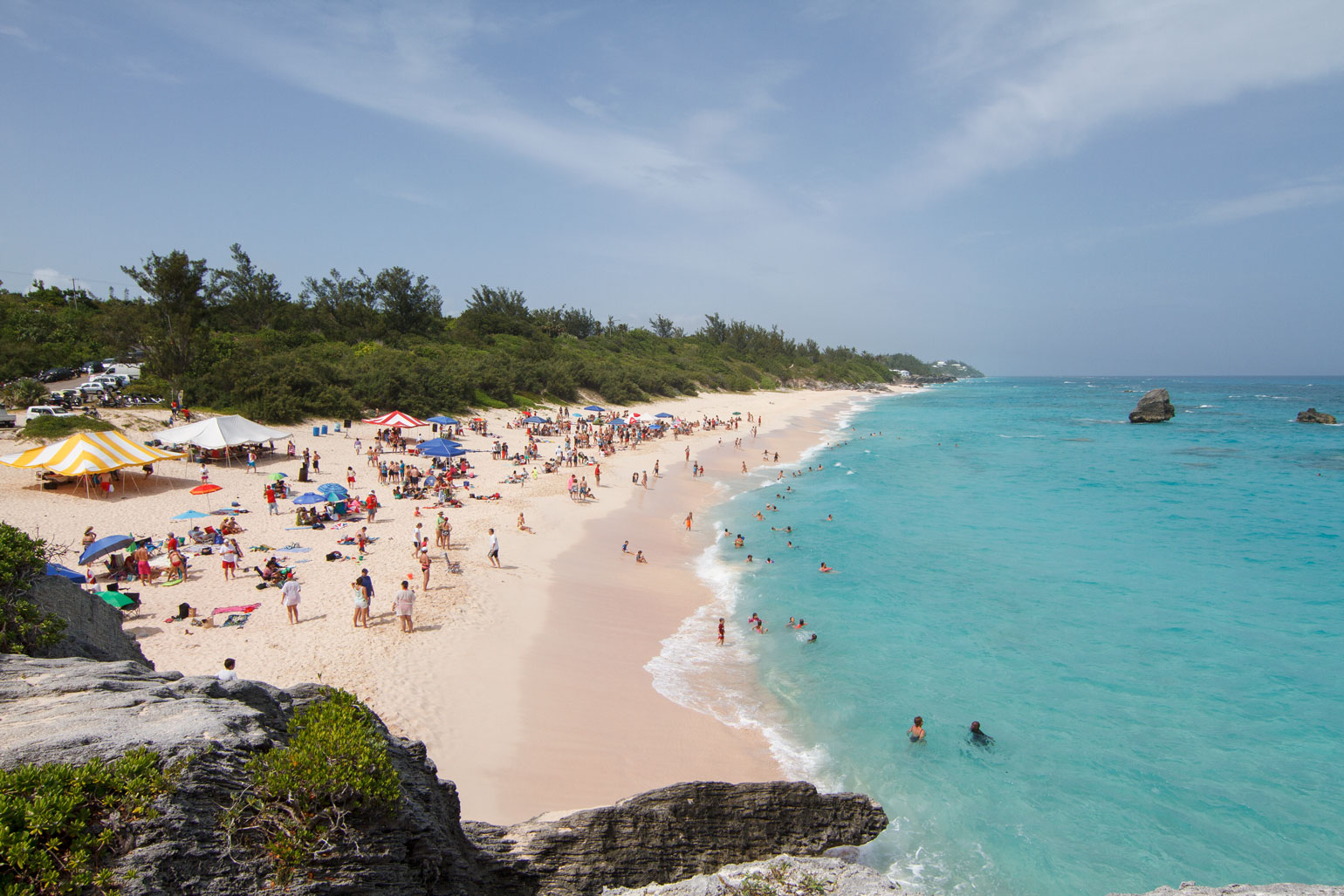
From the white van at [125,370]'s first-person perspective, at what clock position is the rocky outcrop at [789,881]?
The rocky outcrop is roughly at 9 o'clock from the white van.

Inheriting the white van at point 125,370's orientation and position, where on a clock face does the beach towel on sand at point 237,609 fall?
The beach towel on sand is roughly at 9 o'clock from the white van.

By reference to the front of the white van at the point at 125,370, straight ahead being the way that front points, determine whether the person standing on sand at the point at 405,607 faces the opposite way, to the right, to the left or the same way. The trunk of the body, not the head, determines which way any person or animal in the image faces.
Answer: to the right

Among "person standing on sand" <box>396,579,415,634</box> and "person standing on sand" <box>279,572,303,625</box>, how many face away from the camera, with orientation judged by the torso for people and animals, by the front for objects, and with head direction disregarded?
2

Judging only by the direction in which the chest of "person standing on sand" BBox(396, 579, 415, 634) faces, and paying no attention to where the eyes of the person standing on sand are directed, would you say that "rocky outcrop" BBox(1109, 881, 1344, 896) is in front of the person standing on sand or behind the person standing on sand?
behind

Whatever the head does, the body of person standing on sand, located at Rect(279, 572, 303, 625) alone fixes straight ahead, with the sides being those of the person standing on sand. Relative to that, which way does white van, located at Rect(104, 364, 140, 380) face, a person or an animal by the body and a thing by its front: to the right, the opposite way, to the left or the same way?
to the left

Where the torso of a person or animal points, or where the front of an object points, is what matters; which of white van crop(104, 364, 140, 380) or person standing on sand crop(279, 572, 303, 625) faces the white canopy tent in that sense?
the person standing on sand

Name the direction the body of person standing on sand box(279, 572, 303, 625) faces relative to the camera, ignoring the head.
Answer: away from the camera

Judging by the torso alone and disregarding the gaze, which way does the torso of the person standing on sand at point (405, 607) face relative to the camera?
away from the camera

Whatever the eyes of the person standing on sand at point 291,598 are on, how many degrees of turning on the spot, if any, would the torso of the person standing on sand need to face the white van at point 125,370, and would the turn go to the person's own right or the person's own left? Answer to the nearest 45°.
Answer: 0° — they already face it

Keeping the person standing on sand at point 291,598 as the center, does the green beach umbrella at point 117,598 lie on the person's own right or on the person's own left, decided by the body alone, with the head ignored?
on the person's own left

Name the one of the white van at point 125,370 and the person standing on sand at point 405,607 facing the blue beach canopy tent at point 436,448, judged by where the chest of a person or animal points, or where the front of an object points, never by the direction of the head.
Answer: the person standing on sand

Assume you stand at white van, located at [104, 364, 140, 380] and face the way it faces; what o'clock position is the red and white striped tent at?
The red and white striped tent is roughly at 8 o'clock from the white van.

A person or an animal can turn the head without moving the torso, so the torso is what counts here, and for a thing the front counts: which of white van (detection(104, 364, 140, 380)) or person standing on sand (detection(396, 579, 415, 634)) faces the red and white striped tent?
the person standing on sand

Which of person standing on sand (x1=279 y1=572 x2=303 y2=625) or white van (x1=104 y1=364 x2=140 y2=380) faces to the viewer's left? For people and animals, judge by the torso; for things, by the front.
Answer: the white van
